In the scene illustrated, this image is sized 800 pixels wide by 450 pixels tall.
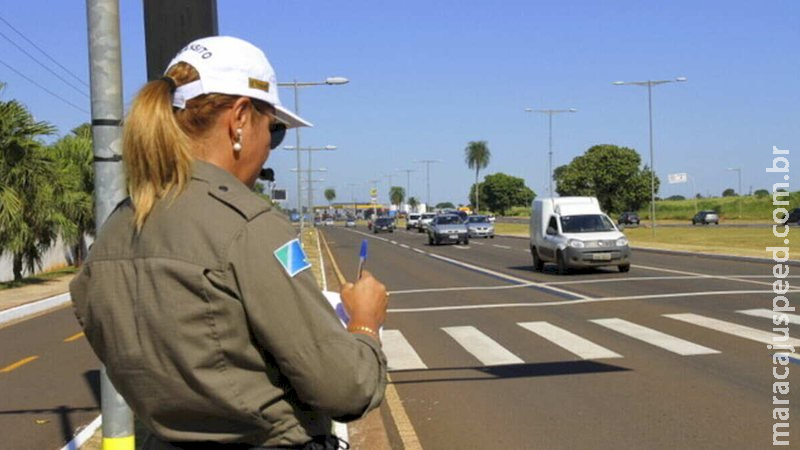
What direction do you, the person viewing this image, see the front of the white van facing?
facing the viewer and to the right of the viewer

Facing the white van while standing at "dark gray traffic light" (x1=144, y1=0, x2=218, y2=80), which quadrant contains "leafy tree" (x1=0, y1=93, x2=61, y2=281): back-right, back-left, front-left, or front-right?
front-left

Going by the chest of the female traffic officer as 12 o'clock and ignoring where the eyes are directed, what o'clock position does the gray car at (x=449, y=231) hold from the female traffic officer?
The gray car is roughly at 11 o'clock from the female traffic officer.

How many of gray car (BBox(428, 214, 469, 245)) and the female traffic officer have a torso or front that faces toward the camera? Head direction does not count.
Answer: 1

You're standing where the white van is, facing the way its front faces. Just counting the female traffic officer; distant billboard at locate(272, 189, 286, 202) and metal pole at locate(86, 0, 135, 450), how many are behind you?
1

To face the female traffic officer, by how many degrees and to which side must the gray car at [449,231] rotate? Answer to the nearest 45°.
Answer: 0° — it already faces them

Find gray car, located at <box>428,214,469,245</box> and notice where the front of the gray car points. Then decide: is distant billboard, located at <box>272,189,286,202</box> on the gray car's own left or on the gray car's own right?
on the gray car's own right

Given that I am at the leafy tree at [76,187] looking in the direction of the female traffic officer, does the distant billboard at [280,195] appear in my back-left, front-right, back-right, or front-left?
back-left

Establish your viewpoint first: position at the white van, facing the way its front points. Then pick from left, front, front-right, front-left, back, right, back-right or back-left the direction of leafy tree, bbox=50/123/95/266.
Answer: back-right

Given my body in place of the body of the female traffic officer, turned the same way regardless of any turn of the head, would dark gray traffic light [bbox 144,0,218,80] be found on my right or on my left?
on my left

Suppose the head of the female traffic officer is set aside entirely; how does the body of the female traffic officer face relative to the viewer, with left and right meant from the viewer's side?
facing away from the viewer and to the right of the viewer

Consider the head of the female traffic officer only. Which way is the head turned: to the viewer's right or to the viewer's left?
to the viewer's right

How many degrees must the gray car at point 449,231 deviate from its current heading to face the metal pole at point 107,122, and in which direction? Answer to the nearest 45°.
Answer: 0° — it already faces it

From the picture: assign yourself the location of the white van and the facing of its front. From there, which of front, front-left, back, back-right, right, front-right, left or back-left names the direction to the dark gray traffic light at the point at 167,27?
front-right

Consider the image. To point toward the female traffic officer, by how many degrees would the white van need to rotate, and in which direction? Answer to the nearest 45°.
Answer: approximately 45° to its right

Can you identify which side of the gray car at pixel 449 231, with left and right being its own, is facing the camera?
front
